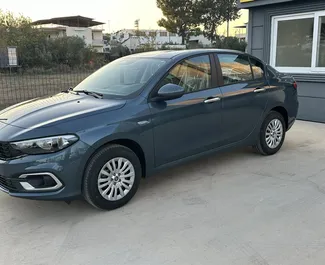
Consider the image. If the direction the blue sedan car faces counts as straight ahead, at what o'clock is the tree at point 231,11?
The tree is roughly at 5 o'clock from the blue sedan car.

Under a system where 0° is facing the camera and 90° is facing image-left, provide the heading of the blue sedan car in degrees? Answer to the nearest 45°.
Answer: approximately 45°

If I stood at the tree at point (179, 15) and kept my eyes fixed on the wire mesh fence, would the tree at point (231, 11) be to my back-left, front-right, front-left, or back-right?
back-left

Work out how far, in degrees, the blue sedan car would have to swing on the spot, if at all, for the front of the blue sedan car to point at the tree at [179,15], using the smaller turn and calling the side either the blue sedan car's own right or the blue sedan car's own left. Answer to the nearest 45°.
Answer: approximately 135° to the blue sedan car's own right

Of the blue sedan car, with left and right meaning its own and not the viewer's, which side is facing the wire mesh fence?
right

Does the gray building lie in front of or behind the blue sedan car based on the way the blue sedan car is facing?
behind

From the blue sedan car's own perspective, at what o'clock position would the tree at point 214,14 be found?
The tree is roughly at 5 o'clock from the blue sedan car.
